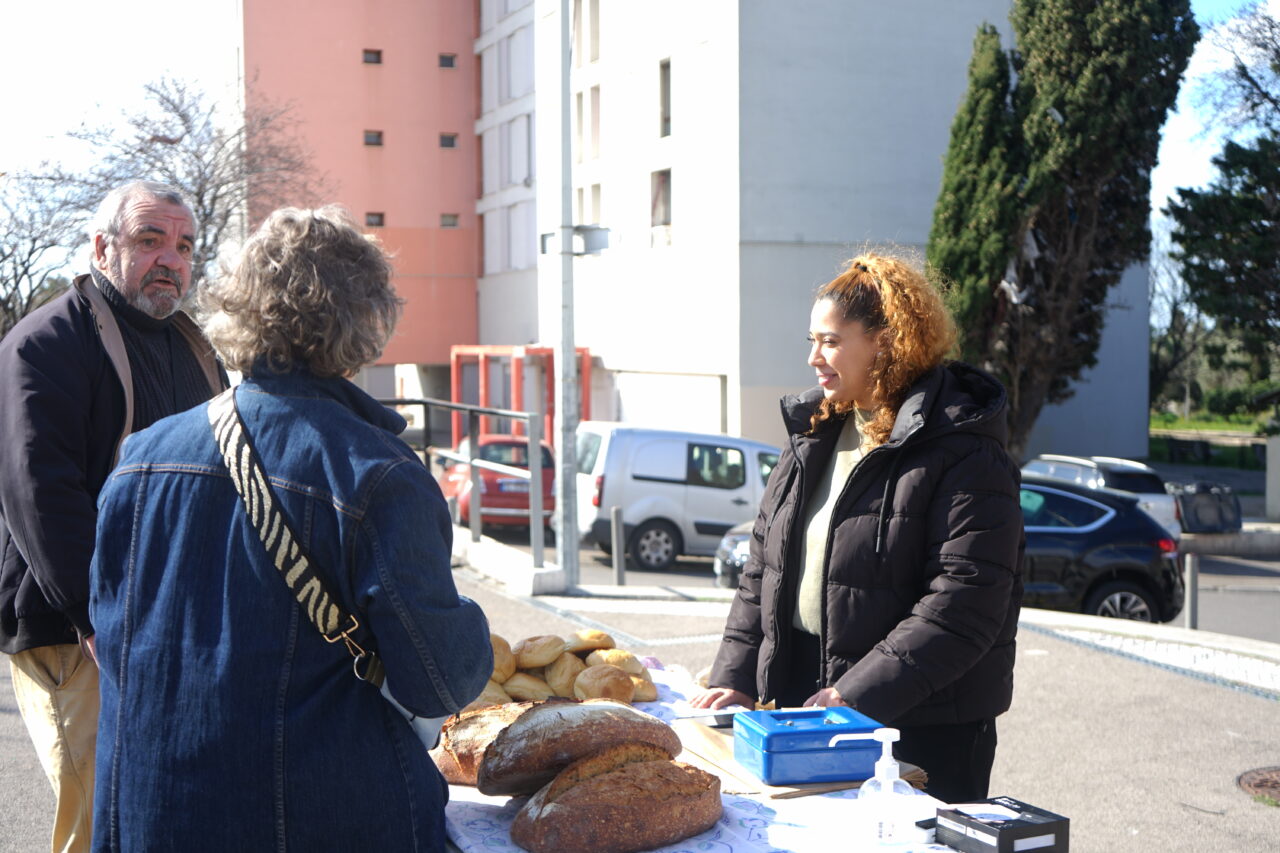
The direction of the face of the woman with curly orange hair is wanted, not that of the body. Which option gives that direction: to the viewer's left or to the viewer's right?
to the viewer's left

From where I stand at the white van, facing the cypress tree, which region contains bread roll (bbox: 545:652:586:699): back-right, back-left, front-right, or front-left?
back-right

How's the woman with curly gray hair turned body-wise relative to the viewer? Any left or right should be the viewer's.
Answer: facing away from the viewer and to the right of the viewer

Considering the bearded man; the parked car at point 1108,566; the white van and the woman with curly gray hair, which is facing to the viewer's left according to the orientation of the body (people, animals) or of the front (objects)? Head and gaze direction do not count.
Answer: the parked car

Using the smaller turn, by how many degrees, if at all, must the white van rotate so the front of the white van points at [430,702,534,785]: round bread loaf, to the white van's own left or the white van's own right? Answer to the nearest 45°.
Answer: approximately 135° to the white van's own right

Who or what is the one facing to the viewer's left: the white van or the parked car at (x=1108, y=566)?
the parked car

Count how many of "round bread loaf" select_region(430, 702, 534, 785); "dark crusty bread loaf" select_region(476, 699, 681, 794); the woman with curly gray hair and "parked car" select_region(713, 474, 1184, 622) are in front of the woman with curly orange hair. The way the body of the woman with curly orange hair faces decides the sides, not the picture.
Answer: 3

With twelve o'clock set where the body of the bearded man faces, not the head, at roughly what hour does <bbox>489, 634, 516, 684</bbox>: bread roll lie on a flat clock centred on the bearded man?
The bread roll is roughly at 11 o'clock from the bearded man.

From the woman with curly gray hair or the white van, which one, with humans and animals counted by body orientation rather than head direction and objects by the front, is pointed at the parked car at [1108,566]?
the woman with curly gray hair

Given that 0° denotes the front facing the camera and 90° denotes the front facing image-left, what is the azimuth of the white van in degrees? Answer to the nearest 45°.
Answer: approximately 225°

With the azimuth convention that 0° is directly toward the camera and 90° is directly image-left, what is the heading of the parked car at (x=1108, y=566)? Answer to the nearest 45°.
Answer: approximately 90°
